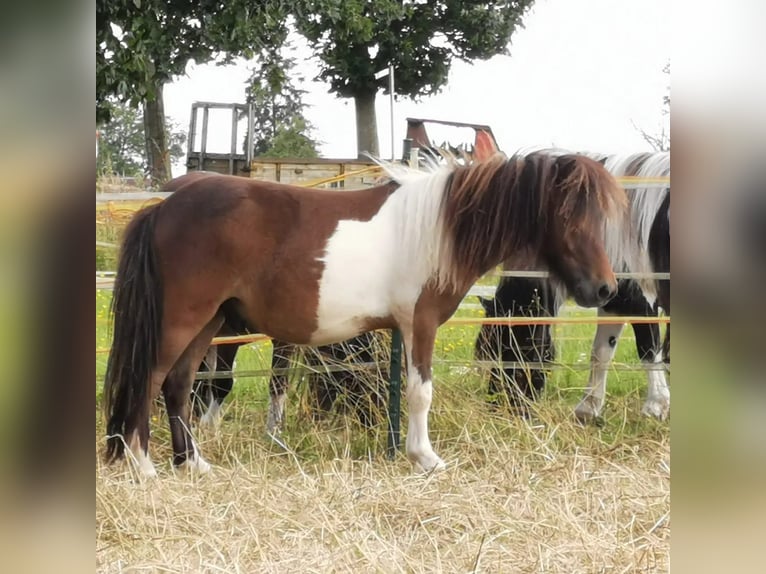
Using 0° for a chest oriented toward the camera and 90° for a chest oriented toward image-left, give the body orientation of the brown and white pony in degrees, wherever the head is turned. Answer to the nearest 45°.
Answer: approximately 270°
